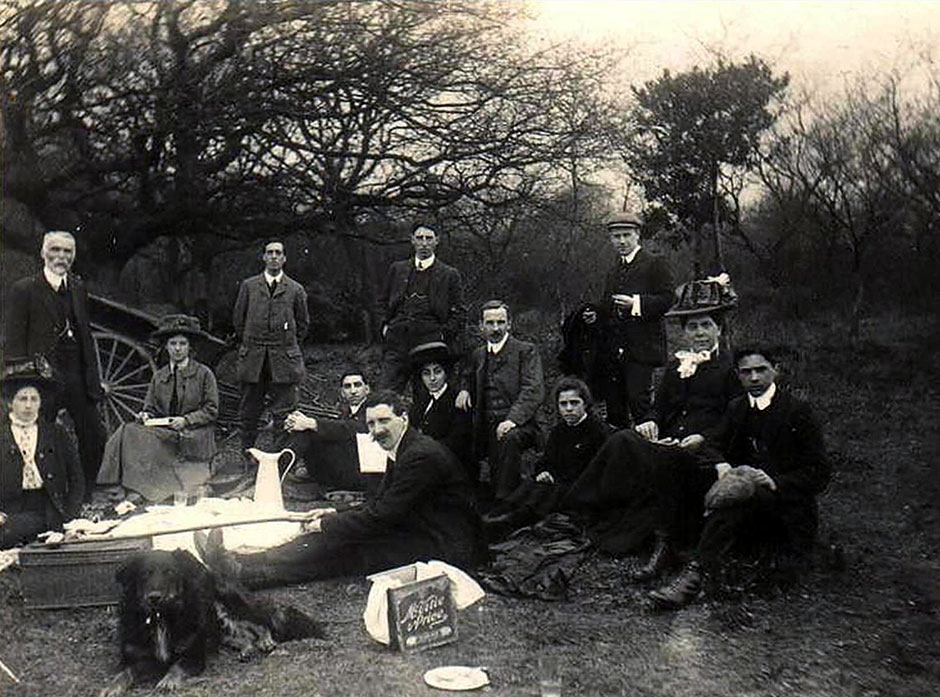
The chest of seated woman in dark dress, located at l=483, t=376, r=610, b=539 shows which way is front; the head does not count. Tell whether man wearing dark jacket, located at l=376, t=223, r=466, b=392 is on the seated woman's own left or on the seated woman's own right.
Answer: on the seated woman's own right

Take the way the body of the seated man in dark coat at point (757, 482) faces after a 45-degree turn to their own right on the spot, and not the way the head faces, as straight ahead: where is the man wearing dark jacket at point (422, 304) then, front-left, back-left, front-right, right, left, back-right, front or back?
front-right

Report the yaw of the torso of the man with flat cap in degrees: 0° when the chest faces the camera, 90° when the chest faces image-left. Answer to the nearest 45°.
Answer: approximately 45°

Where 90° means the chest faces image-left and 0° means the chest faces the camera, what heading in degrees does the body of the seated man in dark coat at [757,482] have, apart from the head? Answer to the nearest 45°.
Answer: approximately 45°
